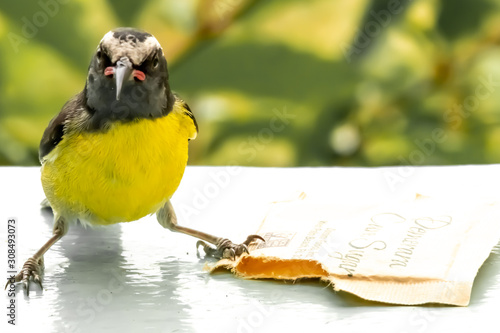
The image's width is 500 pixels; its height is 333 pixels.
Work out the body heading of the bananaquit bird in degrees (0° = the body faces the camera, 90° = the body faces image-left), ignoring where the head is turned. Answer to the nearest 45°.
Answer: approximately 0°
